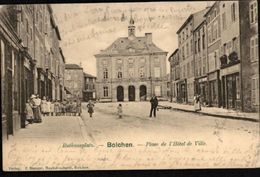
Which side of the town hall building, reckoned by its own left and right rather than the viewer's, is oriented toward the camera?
front

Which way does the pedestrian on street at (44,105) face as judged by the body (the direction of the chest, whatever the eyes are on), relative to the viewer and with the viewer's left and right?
facing the viewer

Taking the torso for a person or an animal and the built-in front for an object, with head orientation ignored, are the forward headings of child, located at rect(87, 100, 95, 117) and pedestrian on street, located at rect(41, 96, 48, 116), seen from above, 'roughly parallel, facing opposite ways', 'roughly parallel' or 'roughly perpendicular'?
roughly parallel

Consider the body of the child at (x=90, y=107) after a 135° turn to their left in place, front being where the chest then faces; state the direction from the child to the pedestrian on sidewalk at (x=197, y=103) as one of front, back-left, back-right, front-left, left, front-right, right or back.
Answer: front-right

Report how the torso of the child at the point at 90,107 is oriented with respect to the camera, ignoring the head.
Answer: toward the camera

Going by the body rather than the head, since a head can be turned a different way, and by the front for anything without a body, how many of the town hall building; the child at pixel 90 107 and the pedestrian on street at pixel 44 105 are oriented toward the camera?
3

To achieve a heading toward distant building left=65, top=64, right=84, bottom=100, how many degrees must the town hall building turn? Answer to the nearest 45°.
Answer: approximately 90° to its right
